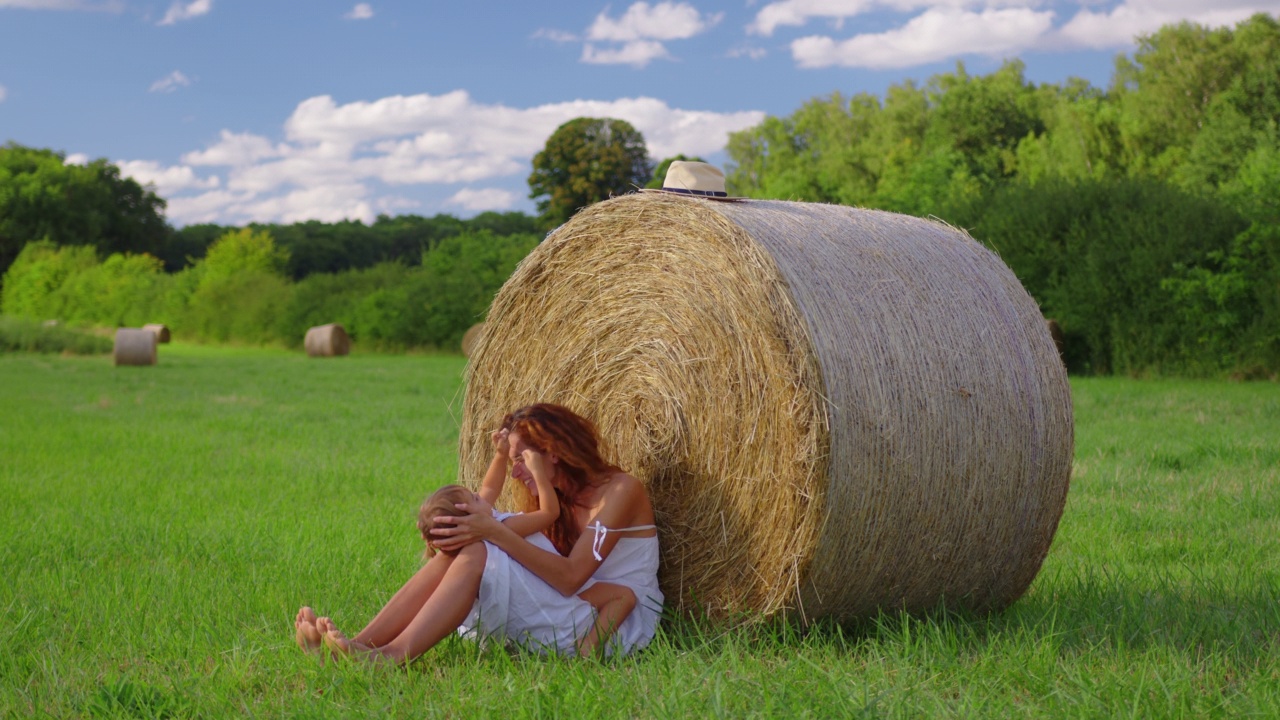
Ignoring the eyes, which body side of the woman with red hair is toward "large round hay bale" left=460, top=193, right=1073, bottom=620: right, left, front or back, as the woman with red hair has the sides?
back

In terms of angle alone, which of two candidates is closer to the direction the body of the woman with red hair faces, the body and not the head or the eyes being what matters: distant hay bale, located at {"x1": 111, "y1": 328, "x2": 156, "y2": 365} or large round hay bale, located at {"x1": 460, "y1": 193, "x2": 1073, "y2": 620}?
the distant hay bale

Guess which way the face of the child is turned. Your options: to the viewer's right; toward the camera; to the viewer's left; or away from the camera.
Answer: to the viewer's right

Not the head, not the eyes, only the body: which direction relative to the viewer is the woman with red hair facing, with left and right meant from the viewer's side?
facing to the left of the viewer

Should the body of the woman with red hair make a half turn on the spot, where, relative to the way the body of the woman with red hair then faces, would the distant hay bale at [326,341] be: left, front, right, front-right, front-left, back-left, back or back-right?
left

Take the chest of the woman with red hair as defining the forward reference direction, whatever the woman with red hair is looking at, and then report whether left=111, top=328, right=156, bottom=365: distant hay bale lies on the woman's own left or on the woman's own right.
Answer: on the woman's own right
